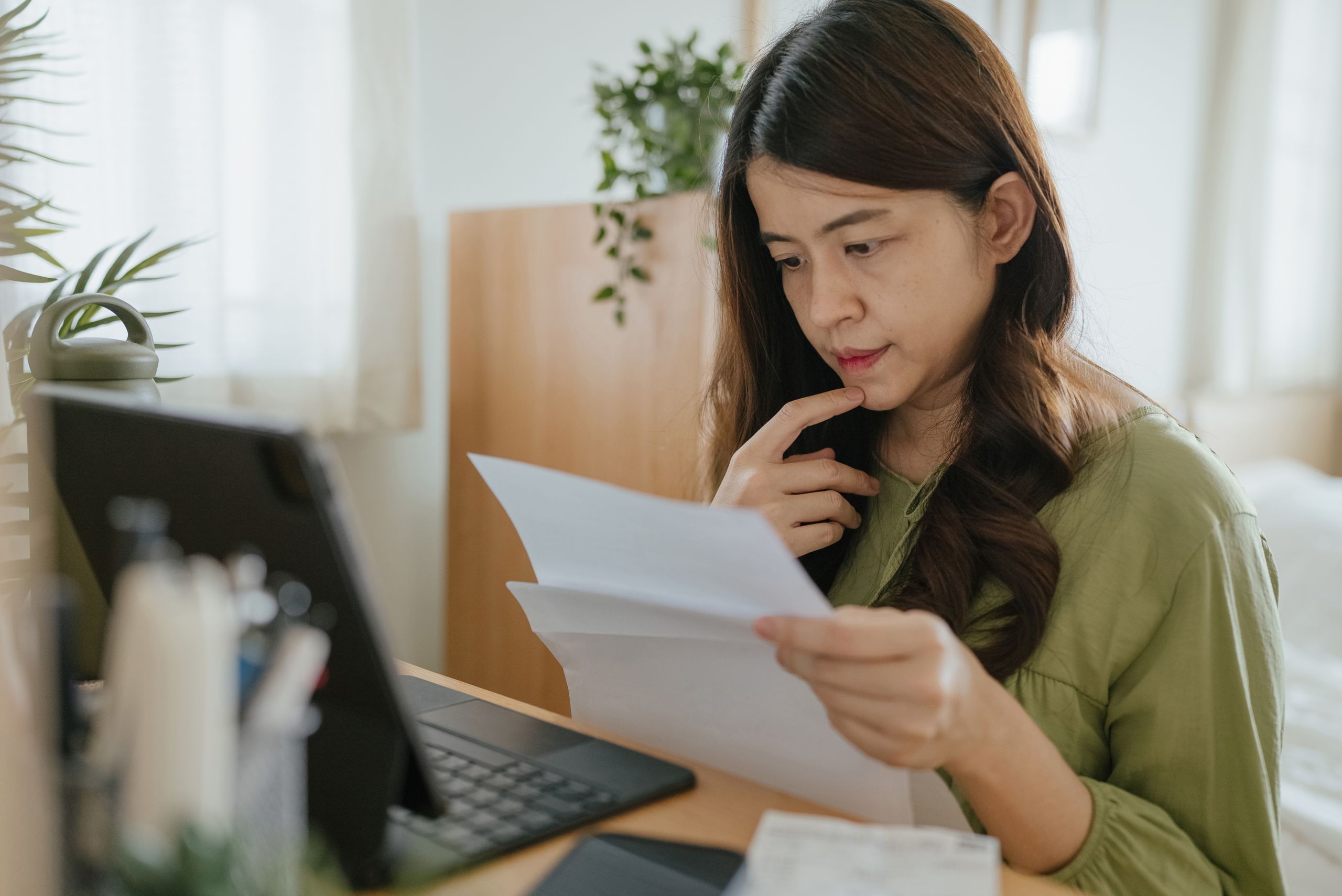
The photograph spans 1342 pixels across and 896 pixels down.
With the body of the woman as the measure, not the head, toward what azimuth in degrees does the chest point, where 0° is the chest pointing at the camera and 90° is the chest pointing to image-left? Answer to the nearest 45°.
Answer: approximately 45°

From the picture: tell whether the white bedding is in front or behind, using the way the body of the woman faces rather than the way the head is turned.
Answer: behind

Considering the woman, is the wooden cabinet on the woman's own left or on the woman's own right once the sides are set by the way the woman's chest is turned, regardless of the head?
on the woman's own right

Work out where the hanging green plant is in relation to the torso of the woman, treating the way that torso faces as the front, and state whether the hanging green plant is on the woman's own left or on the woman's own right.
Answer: on the woman's own right

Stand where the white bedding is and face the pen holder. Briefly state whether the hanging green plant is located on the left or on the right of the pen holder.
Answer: right
